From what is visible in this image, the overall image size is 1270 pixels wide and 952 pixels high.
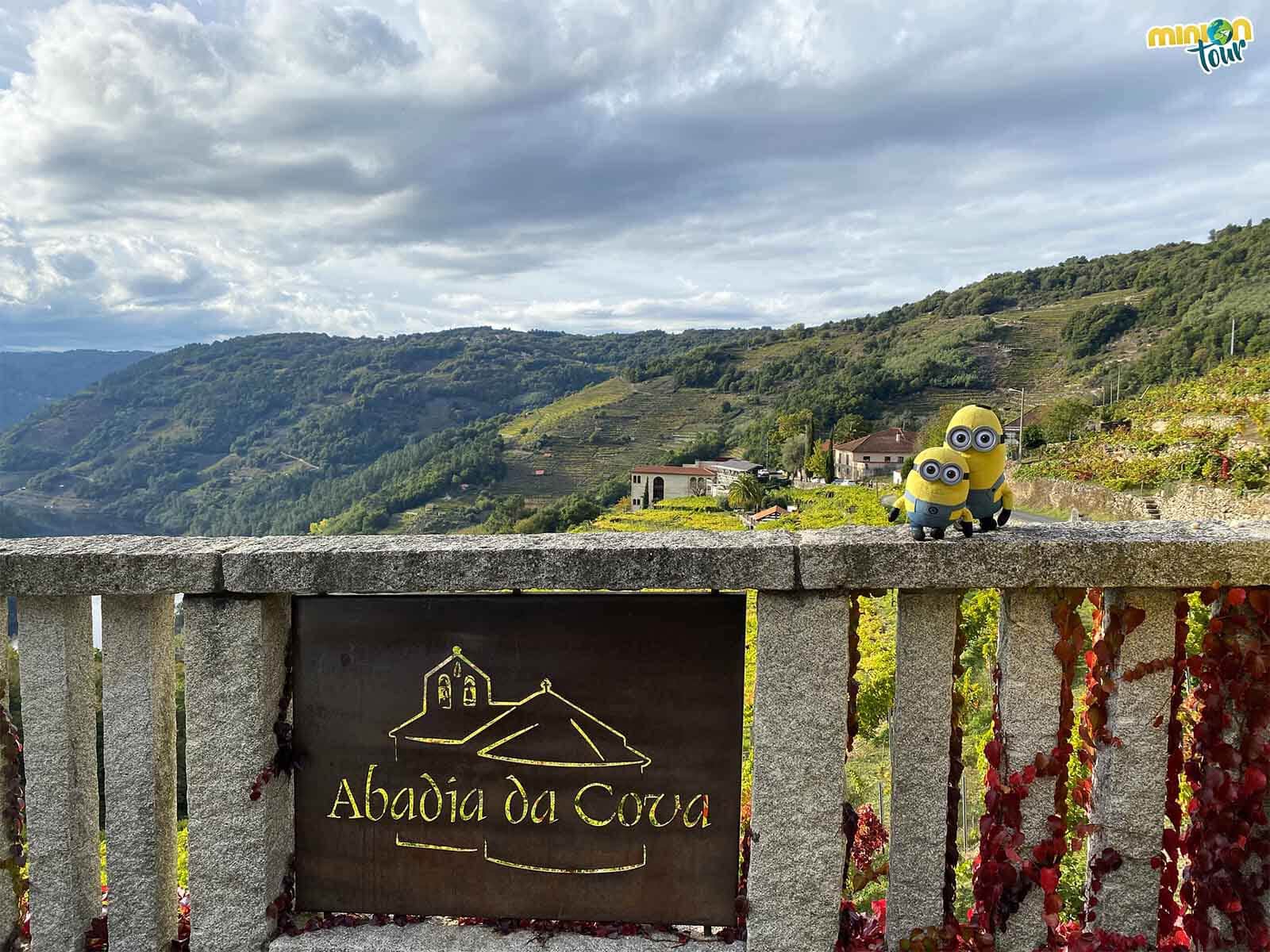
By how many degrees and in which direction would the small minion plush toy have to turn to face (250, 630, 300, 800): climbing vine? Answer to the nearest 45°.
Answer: approximately 90° to its right

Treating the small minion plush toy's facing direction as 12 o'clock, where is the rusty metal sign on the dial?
The rusty metal sign is roughly at 3 o'clock from the small minion plush toy.

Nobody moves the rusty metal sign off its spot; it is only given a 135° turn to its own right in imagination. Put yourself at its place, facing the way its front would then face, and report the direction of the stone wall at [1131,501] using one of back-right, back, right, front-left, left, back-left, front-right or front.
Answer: right

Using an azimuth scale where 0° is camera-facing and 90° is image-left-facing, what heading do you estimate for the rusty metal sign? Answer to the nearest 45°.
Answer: approximately 0°

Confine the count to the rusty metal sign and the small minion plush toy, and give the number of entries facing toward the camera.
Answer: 2

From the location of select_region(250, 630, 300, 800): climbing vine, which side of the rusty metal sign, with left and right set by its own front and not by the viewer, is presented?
right

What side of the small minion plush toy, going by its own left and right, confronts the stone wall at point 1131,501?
back

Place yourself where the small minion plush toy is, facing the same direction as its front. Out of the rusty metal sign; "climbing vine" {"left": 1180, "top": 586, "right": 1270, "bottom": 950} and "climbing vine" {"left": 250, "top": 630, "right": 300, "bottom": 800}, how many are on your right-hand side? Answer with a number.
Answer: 2

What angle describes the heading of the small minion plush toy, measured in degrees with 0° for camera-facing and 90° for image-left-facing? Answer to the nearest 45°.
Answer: approximately 0°
